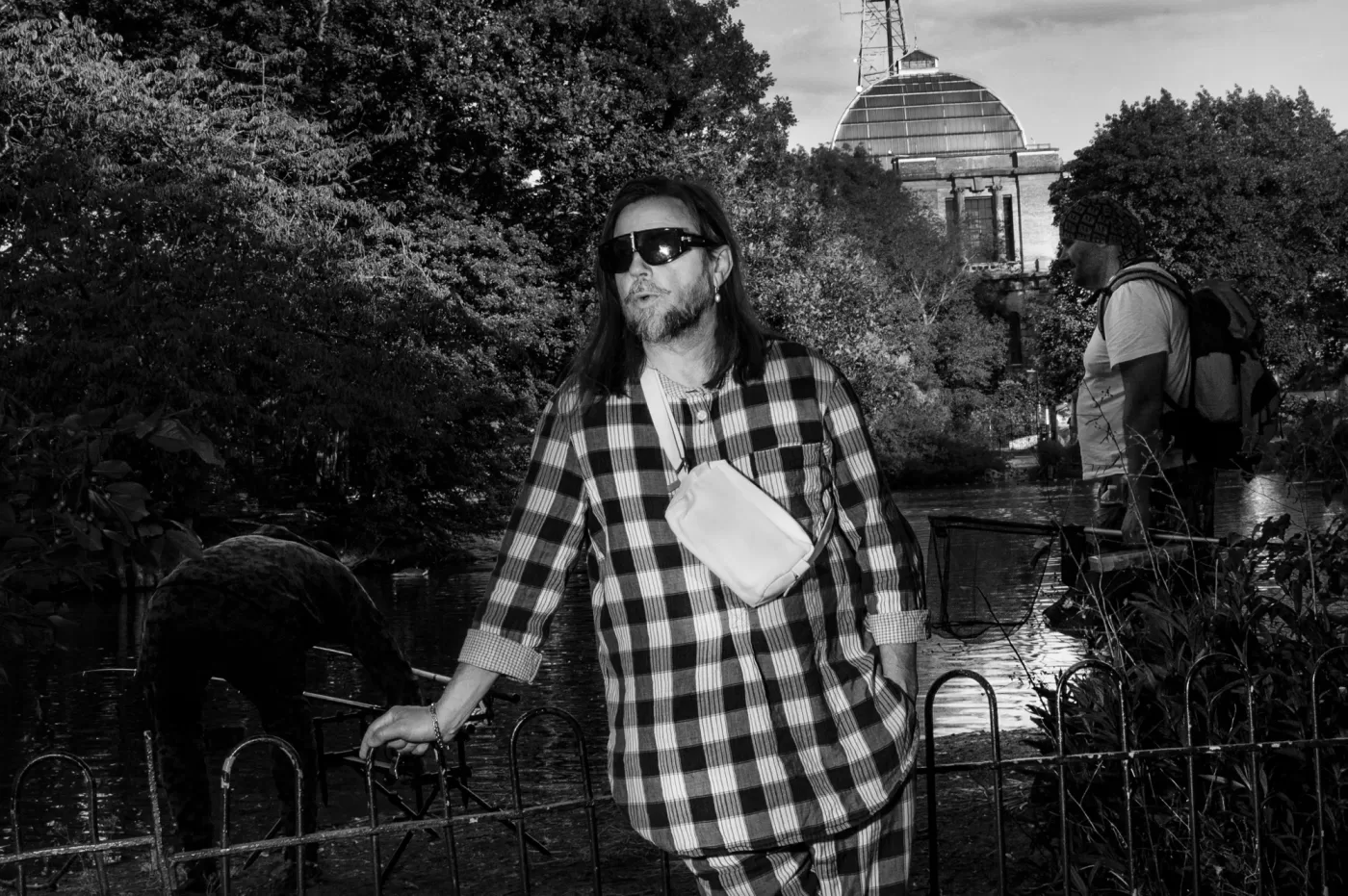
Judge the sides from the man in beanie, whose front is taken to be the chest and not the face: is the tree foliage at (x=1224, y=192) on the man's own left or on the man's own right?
on the man's own right

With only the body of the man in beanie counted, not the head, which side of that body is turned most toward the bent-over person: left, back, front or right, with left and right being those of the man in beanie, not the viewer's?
front

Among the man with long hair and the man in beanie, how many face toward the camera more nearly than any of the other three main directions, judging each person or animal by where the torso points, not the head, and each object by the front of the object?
1

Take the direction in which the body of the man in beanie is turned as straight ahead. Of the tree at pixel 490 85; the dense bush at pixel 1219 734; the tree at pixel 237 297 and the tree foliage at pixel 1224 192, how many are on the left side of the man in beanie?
1

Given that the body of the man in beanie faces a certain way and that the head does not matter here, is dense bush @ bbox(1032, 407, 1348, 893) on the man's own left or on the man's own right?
on the man's own left

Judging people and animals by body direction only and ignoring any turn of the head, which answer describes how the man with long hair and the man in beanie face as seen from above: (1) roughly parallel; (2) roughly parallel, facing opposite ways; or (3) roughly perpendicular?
roughly perpendicular

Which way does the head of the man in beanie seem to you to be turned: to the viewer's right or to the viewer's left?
to the viewer's left

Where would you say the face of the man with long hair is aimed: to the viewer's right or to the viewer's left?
to the viewer's left

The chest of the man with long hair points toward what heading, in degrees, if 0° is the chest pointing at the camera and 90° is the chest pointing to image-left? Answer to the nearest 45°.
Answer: approximately 0°

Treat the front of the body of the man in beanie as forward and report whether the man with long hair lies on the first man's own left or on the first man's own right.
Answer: on the first man's own left

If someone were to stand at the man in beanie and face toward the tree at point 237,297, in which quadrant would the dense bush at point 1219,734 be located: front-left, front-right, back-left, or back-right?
back-left

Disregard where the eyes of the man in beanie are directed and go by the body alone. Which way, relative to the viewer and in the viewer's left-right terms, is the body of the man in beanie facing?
facing to the left of the viewer
